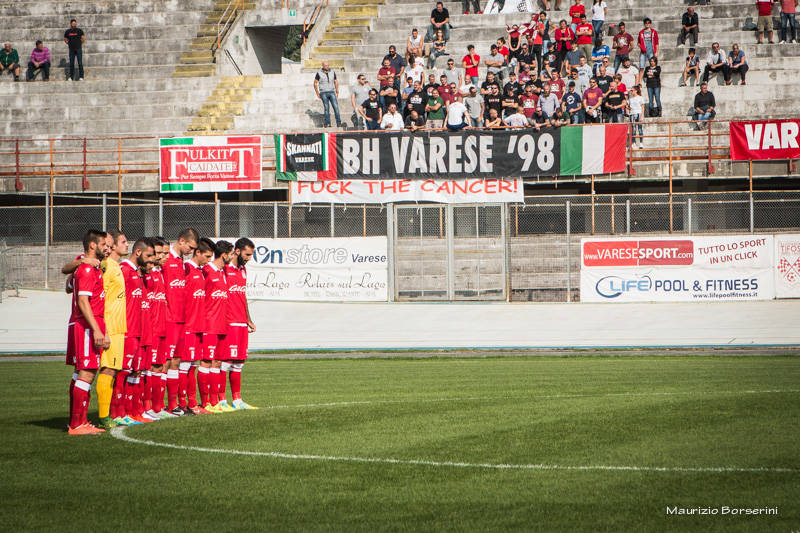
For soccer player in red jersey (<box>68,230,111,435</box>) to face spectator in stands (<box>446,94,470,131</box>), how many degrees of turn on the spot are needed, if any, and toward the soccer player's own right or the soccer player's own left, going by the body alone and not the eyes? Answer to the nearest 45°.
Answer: approximately 45° to the soccer player's own left

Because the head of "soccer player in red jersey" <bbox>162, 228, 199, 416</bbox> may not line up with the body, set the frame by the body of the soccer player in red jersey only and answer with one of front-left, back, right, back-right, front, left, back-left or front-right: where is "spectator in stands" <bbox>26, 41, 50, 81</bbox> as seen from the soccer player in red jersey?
back-left

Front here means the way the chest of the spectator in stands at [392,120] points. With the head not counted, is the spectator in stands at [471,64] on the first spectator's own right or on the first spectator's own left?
on the first spectator's own left

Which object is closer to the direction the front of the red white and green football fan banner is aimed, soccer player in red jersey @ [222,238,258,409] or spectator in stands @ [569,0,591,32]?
the soccer player in red jersey

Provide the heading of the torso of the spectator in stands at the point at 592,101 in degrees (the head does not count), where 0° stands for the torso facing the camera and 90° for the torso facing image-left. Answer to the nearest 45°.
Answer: approximately 0°

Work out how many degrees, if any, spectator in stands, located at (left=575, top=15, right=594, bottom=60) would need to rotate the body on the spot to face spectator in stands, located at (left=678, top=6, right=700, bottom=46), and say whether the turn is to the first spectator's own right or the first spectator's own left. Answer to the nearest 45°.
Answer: approximately 135° to the first spectator's own left
